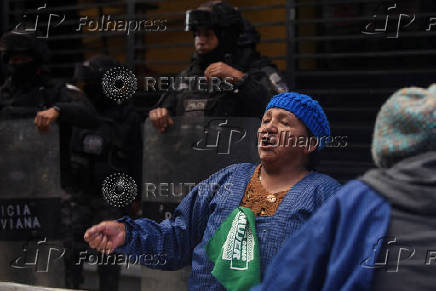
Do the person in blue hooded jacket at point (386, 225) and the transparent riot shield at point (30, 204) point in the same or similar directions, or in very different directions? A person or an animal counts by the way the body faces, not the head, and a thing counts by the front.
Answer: very different directions

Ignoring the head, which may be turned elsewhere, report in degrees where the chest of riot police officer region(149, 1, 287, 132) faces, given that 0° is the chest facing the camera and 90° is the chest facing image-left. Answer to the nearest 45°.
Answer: approximately 45°

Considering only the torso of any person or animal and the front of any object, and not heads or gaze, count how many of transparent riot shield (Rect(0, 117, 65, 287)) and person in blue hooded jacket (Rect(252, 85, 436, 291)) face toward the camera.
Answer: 1

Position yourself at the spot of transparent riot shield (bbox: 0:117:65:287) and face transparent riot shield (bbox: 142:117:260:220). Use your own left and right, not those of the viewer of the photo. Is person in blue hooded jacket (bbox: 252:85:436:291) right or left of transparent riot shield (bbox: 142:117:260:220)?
right

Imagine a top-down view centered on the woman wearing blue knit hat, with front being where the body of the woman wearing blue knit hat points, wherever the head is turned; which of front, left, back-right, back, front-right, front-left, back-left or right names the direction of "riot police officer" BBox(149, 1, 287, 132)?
back-right

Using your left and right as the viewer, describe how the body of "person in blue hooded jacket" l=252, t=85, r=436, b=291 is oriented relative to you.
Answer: facing away from the viewer

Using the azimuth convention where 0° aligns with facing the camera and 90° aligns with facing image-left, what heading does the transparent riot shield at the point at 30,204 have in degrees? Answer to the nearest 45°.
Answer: approximately 0°
